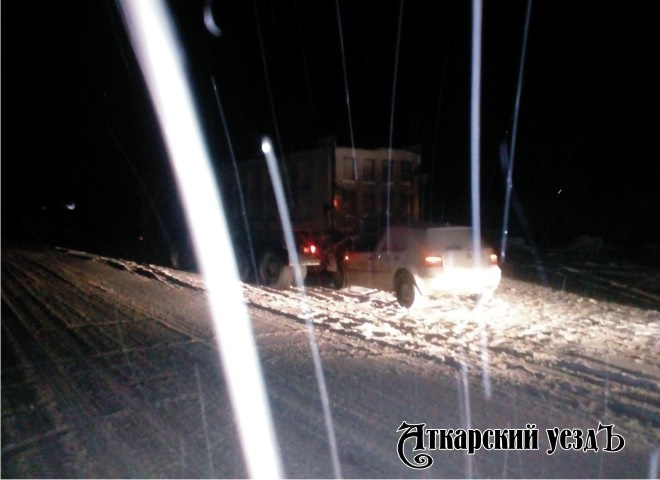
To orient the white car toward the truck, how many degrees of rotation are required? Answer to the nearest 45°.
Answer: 0° — it already faces it

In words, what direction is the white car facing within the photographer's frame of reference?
facing away from the viewer and to the left of the viewer
